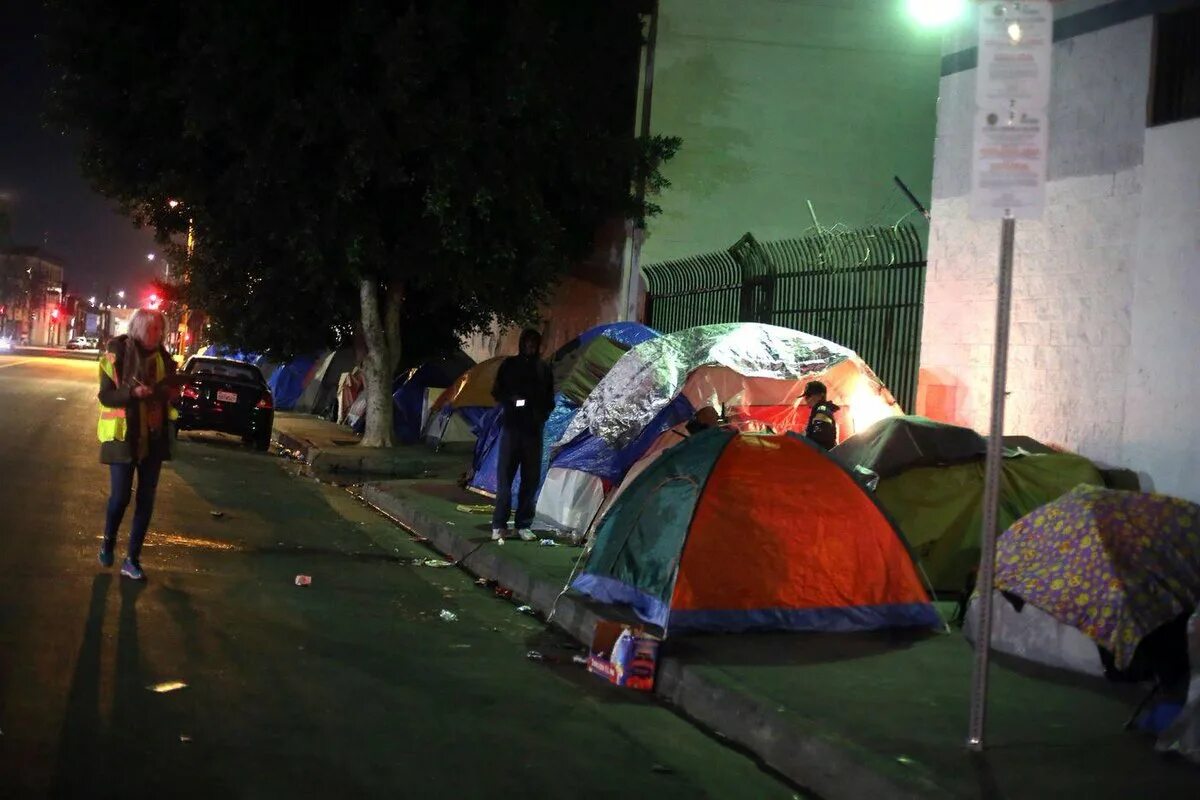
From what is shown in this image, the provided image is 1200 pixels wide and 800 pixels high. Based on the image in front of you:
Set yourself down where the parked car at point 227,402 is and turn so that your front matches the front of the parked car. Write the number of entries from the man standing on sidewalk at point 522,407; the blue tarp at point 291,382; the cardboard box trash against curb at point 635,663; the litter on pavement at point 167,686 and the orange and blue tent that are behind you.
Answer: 4

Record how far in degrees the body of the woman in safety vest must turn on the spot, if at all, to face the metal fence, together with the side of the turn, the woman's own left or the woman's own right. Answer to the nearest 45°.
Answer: approximately 45° to the woman's own left

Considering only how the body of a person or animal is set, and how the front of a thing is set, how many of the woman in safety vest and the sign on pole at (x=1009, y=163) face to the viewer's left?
0

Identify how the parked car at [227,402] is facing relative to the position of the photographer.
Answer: facing away from the viewer

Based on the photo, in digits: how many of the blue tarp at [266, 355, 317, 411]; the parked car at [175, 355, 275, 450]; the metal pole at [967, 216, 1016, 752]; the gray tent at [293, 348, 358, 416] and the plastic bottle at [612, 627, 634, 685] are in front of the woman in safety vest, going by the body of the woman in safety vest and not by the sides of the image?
2

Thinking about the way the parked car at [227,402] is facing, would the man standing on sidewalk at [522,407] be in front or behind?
behind

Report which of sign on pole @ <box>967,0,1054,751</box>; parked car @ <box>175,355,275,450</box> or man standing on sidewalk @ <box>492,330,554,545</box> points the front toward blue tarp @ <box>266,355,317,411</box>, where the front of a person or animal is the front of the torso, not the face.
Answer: the parked car

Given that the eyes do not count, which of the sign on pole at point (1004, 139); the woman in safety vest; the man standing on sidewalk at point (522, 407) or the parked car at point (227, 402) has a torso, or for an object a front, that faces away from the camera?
the parked car

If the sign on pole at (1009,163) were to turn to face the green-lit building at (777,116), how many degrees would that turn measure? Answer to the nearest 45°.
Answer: approximately 180°
